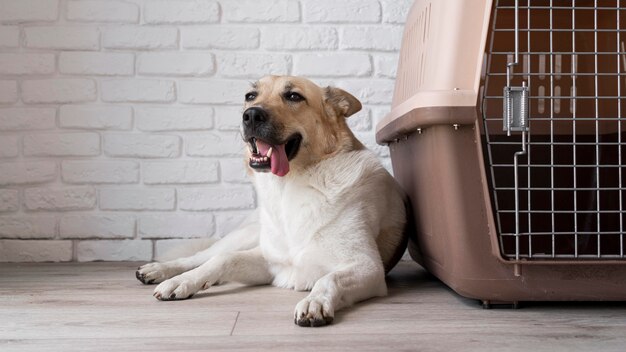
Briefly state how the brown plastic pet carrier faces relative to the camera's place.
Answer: facing the viewer

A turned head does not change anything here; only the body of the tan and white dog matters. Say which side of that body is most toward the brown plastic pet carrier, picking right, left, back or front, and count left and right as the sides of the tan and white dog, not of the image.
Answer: left

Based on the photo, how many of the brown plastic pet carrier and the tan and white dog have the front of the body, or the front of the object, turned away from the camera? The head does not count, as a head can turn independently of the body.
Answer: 0

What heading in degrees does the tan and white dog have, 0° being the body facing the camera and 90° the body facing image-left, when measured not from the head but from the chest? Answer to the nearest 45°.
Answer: approximately 45°
